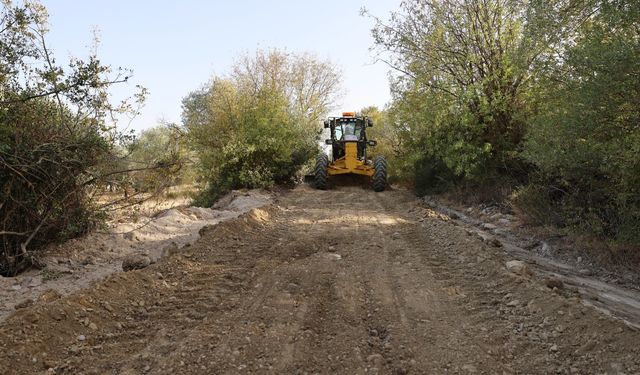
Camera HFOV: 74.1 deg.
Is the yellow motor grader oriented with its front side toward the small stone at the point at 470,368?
yes

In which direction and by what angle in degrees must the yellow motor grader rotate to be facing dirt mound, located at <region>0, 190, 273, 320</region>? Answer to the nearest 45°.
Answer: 0° — it already faces it

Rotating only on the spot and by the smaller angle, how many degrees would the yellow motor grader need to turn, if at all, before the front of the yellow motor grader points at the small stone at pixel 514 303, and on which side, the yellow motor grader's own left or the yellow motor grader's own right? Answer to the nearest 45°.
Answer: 0° — it already faces it

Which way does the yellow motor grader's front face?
toward the camera

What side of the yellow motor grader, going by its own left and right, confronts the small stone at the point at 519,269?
front

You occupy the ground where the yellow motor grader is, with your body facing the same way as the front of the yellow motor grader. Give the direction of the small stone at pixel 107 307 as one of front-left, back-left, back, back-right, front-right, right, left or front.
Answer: front

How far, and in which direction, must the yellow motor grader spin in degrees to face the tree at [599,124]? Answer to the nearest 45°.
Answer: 0° — it already faces it

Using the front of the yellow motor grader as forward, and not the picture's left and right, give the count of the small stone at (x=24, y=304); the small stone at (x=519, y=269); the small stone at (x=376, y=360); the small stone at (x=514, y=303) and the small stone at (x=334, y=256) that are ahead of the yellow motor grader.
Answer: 5

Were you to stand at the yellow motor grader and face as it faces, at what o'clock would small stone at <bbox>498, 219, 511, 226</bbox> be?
The small stone is roughly at 11 o'clock from the yellow motor grader.

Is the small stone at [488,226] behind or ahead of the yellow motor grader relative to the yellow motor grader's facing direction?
ahead

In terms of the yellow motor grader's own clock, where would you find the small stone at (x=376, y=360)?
The small stone is roughly at 12 o'clock from the yellow motor grader.

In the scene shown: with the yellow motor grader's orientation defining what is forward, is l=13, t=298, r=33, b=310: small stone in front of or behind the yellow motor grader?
in front

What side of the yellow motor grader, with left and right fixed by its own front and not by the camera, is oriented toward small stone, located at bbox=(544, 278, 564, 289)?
front

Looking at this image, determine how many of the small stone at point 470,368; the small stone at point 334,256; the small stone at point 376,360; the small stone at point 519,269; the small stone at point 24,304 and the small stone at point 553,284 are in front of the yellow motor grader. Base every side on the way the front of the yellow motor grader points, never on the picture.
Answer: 6
